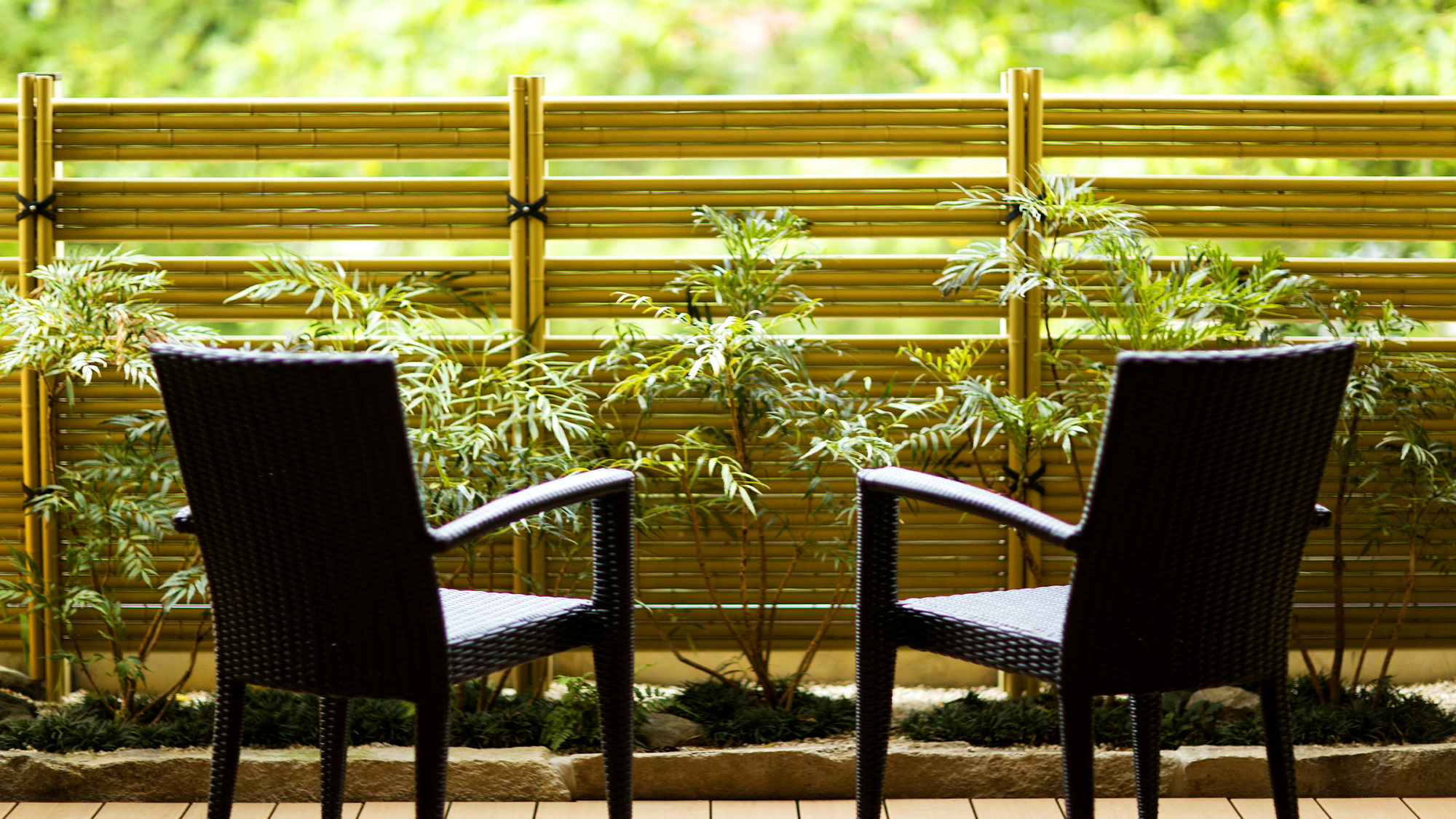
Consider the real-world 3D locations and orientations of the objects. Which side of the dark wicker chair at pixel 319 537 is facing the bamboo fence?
front

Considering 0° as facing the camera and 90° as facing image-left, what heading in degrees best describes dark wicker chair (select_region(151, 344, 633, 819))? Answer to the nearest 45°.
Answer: approximately 225°

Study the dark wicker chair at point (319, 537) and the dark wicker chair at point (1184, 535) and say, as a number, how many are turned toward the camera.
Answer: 0

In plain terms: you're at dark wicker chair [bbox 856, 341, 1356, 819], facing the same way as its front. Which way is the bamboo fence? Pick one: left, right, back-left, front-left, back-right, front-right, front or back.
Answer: front

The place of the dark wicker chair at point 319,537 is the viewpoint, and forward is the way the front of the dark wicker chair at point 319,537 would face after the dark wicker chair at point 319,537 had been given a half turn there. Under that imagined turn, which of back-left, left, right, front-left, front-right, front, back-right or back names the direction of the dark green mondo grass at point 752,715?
back

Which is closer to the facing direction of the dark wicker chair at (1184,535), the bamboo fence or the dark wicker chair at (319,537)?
the bamboo fence

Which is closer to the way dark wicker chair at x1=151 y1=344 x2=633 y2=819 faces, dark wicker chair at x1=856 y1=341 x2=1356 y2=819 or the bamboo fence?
the bamboo fence

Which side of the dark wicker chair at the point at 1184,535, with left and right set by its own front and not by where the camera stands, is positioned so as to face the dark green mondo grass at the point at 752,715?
front

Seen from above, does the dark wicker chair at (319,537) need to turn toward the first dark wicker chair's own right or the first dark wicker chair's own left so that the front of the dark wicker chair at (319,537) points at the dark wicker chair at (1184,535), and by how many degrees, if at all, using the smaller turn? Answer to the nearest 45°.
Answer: approximately 45° to the first dark wicker chair's own right

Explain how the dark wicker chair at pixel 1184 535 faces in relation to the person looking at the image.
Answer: facing away from the viewer and to the left of the viewer

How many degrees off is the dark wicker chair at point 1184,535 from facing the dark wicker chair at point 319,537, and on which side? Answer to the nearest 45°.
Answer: approximately 45° to its left
